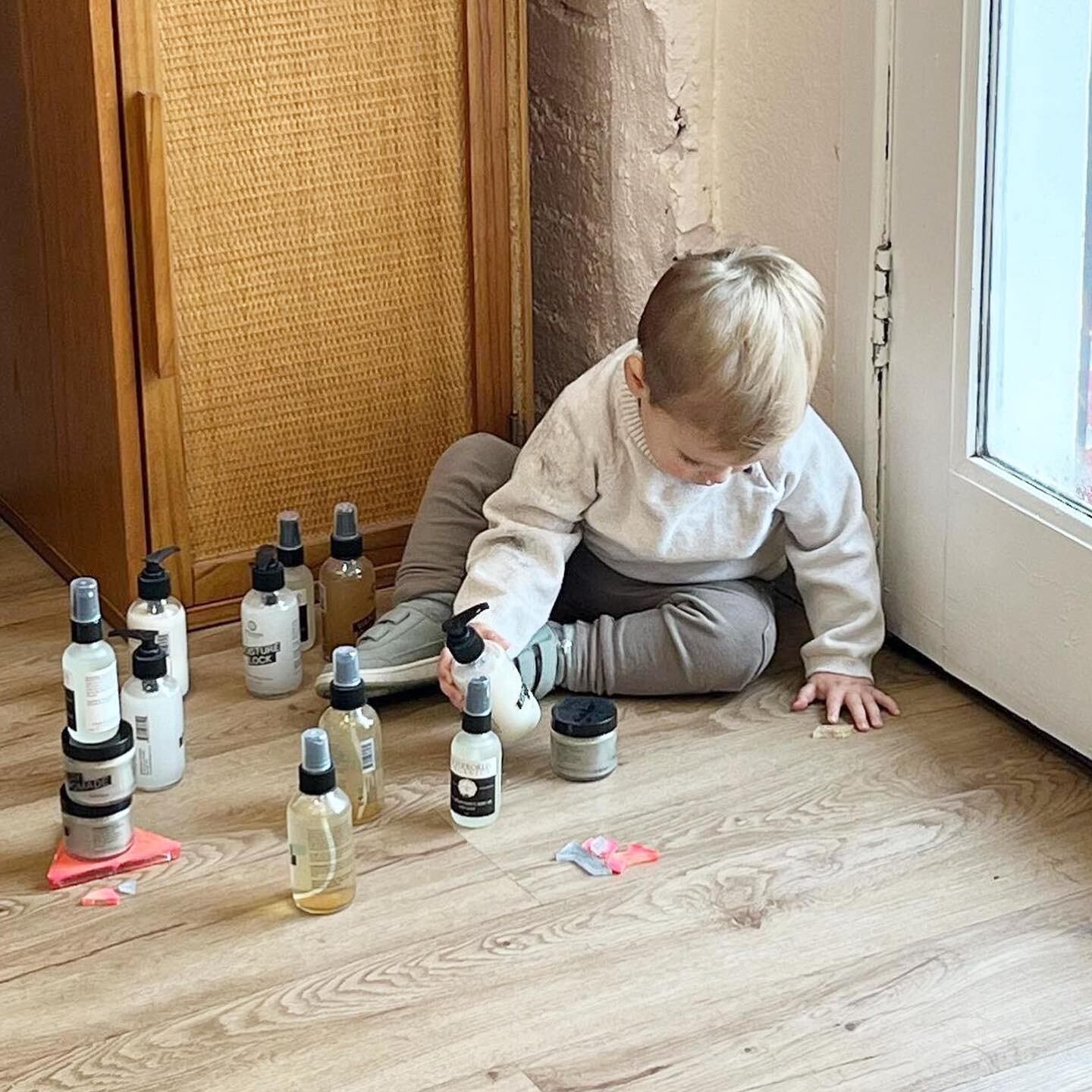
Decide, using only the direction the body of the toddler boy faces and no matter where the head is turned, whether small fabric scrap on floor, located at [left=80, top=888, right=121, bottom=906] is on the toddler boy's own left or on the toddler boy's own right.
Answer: on the toddler boy's own right

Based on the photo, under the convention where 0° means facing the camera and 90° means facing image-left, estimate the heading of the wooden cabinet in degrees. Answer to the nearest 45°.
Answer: approximately 315°

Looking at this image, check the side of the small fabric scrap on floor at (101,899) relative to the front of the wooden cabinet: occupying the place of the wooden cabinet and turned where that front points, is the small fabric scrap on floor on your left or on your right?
on your right

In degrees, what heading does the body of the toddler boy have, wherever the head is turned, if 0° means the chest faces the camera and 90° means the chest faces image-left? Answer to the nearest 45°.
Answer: approximately 0°
